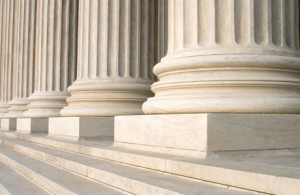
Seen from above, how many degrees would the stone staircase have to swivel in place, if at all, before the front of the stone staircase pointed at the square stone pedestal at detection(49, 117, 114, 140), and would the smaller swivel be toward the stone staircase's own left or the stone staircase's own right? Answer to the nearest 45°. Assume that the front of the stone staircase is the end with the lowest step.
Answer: approximately 135° to the stone staircase's own right

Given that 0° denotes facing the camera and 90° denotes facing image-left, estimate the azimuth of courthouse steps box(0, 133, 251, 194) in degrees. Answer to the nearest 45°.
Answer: approximately 45°

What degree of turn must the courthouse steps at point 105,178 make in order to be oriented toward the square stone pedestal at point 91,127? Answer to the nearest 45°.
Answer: approximately 135° to its right

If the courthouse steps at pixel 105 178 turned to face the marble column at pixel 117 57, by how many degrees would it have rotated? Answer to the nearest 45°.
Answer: approximately 135° to its right

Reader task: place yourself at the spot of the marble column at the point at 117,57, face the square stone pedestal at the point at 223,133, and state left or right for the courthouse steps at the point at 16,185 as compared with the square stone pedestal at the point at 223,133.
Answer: right

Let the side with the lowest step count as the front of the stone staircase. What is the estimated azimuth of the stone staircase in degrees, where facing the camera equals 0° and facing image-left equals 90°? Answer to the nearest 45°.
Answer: approximately 45°
